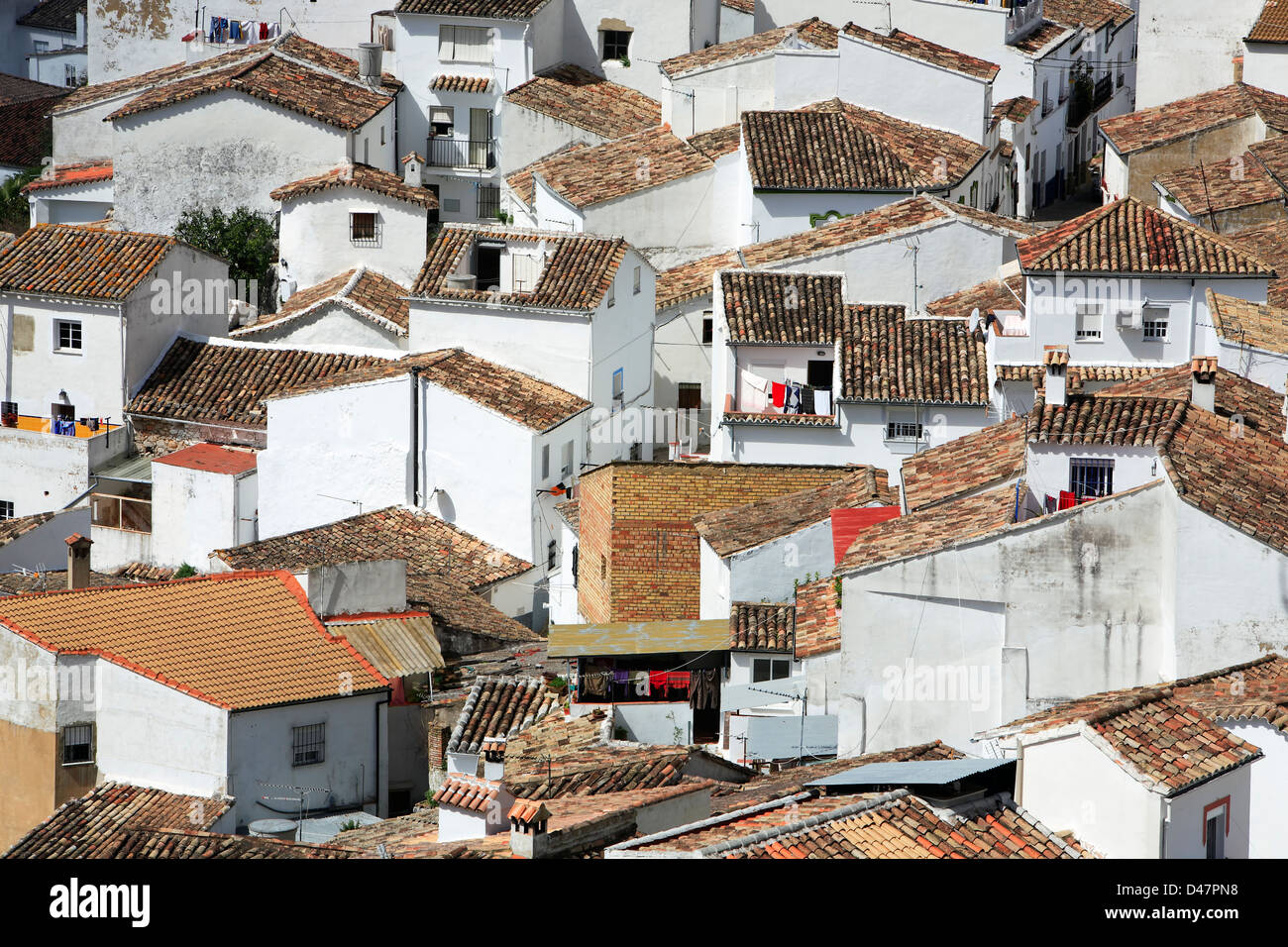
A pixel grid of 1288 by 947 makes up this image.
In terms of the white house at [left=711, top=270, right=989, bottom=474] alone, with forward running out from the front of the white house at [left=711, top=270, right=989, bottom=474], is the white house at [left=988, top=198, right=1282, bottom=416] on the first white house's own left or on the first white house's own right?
on the first white house's own left

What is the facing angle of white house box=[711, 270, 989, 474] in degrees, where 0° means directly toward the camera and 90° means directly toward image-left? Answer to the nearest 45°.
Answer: approximately 0°

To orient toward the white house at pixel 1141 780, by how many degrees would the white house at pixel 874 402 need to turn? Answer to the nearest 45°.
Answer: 0° — it already faces it

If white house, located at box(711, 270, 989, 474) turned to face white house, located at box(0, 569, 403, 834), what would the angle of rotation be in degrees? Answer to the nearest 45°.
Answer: approximately 45° to its right

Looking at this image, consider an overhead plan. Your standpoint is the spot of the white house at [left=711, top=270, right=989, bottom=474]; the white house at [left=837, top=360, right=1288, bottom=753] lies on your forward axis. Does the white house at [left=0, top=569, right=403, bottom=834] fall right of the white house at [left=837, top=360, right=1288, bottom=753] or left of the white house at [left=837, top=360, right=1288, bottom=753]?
right

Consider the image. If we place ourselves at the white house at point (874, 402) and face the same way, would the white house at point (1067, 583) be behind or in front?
in front
